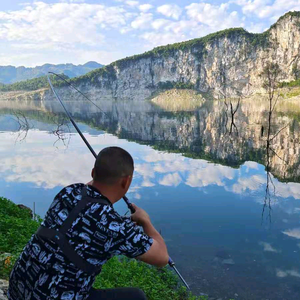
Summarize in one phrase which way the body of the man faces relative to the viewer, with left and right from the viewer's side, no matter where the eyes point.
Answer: facing away from the viewer and to the right of the viewer

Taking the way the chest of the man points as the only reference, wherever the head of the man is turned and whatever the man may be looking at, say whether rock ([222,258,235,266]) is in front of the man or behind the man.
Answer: in front

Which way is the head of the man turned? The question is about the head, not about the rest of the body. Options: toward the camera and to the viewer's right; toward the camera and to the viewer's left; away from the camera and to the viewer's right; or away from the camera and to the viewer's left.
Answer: away from the camera and to the viewer's right
